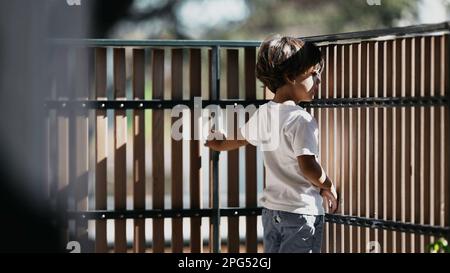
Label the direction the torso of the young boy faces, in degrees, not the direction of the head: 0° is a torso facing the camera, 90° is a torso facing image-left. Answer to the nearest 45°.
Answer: approximately 225°
